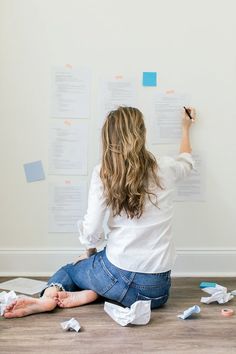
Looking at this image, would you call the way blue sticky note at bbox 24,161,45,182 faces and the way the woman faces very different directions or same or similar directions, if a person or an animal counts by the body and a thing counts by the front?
very different directions

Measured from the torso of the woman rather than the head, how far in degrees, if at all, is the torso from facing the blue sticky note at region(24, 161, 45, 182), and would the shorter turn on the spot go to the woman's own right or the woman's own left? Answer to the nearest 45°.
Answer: approximately 45° to the woman's own left

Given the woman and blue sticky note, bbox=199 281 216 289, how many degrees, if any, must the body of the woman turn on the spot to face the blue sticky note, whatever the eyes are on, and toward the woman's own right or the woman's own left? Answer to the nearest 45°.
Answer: approximately 45° to the woman's own right

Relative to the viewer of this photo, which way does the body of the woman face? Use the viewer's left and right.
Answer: facing away from the viewer

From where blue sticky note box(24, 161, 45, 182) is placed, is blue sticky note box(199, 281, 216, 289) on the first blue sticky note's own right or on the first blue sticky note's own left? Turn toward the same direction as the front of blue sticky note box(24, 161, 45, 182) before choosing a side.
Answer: on the first blue sticky note's own left

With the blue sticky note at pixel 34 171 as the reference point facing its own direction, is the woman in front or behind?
in front

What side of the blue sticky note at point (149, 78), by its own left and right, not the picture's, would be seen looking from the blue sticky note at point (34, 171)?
right

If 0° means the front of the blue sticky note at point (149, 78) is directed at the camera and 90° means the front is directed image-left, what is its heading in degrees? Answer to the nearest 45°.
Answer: approximately 0°

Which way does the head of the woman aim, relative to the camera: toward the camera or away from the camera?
away from the camera
